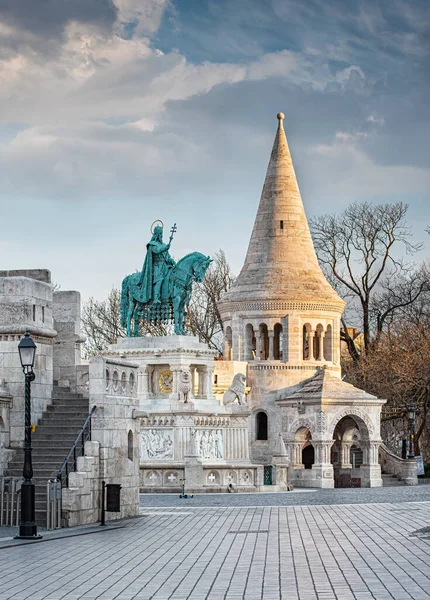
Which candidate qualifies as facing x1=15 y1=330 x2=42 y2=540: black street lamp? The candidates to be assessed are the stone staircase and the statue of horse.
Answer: the stone staircase

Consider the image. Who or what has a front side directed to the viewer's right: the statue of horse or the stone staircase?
the statue of horse

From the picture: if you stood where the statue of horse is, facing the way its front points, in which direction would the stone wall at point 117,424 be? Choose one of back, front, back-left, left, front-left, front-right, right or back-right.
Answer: right

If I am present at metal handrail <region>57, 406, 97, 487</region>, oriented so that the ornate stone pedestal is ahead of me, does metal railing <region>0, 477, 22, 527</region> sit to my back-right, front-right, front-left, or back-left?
back-left

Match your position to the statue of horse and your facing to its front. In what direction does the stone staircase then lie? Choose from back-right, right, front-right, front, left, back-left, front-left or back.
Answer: right

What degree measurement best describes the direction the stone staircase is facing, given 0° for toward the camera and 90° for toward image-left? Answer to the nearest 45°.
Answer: approximately 0°

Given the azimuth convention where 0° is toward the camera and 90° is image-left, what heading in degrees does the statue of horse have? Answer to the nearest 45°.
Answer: approximately 270°

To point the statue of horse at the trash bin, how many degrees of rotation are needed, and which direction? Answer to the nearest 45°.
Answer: approximately 90° to its right

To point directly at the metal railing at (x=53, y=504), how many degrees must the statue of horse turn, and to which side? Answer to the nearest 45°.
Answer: approximately 90° to its right

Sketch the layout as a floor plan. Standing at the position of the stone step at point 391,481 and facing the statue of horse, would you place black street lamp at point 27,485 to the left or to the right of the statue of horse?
left
